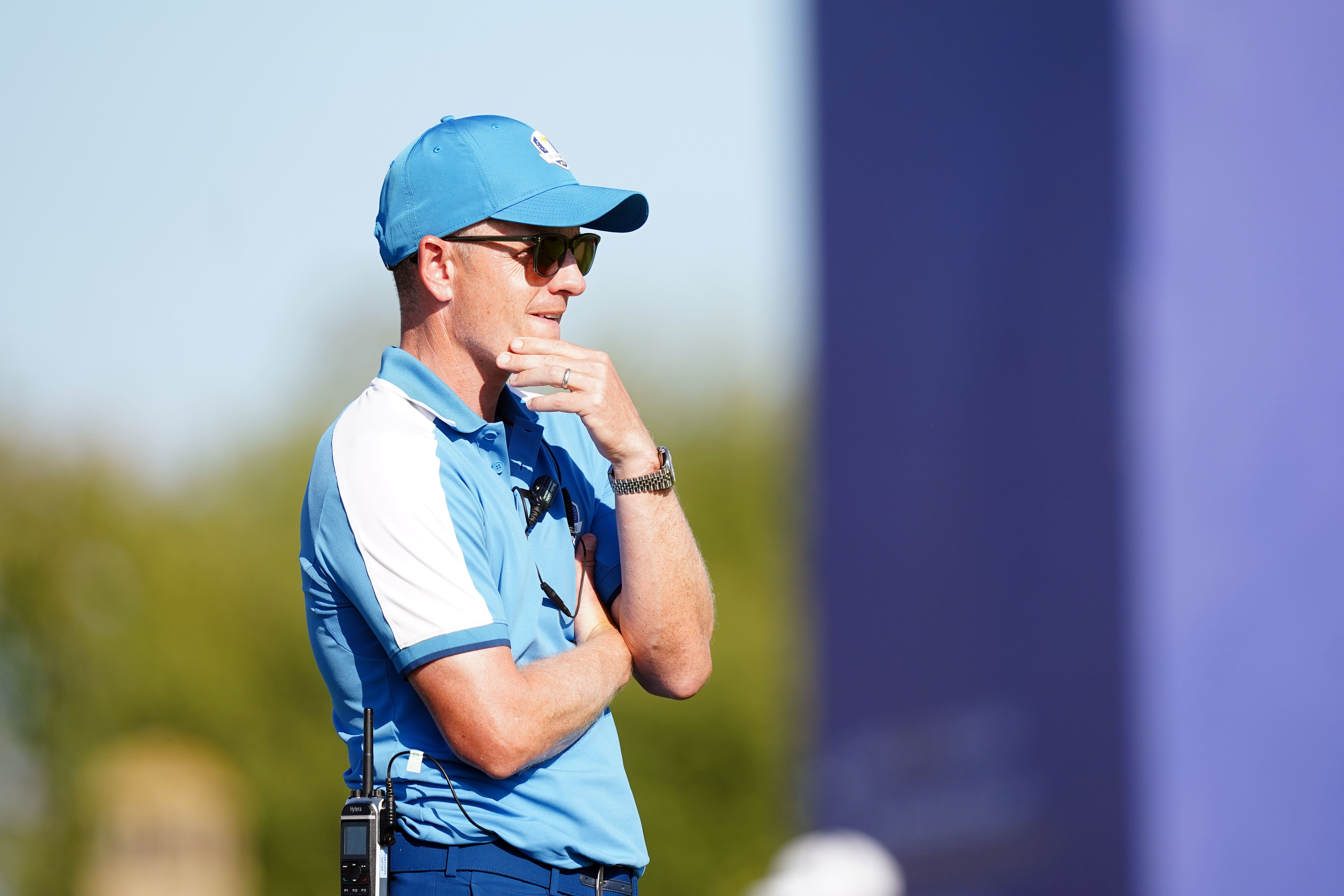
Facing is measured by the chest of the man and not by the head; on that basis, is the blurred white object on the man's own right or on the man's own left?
on the man's own left

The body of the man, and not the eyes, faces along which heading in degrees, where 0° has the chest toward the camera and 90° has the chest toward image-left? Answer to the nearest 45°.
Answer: approximately 315°

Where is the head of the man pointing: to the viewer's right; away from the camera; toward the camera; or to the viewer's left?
to the viewer's right
